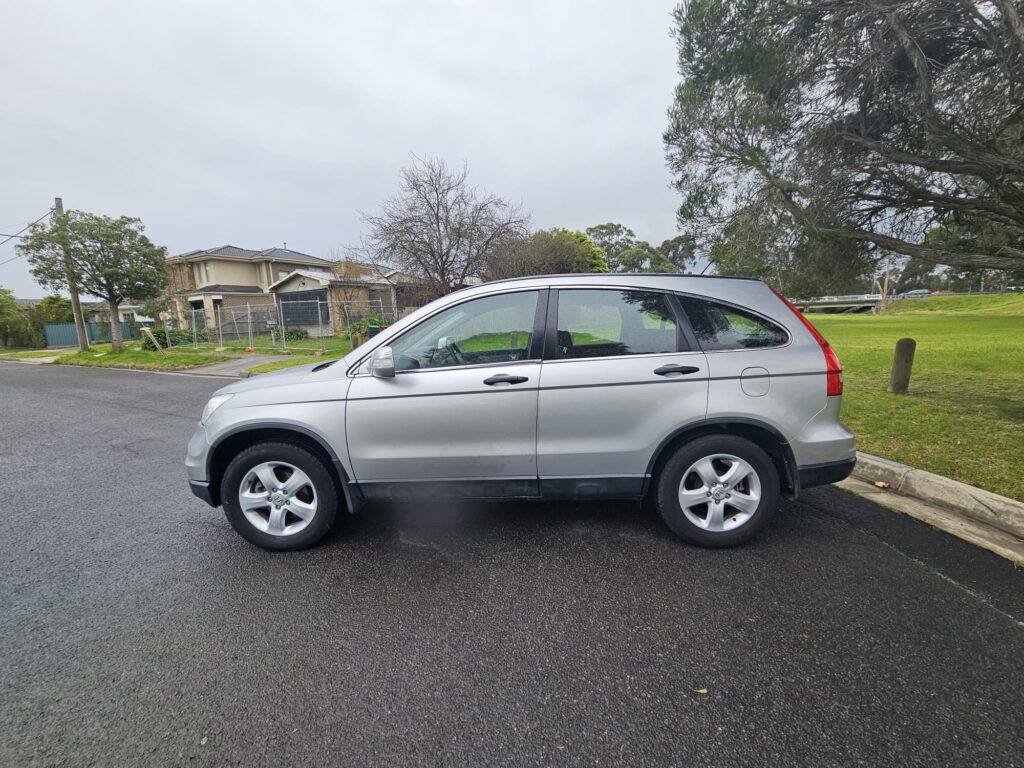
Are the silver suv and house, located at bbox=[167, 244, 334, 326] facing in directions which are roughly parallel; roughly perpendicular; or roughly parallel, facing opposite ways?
roughly perpendicular

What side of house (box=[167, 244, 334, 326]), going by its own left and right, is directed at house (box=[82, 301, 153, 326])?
right

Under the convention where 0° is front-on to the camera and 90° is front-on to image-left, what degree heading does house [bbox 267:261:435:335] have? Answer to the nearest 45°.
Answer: approximately 45°

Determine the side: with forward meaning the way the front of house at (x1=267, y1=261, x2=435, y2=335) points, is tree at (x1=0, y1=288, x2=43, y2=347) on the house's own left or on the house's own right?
on the house's own right

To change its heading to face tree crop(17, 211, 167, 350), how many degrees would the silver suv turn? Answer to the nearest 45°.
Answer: approximately 45° to its right

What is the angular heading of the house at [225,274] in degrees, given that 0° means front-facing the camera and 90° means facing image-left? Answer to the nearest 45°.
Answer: approximately 45°

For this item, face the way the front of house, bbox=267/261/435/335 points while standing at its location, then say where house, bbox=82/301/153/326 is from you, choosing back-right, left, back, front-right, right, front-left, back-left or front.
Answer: right

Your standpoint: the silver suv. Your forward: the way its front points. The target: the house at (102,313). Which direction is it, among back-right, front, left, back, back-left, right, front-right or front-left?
front-right

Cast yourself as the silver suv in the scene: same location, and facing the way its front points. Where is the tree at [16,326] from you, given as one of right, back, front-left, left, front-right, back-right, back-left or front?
front-right

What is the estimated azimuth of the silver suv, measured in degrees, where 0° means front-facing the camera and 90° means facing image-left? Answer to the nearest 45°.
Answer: approximately 90°

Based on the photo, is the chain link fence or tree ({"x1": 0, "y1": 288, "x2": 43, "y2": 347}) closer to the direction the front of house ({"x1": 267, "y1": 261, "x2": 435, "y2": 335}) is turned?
the chain link fence

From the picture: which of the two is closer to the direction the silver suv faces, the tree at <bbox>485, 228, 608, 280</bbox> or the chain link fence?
the chain link fence

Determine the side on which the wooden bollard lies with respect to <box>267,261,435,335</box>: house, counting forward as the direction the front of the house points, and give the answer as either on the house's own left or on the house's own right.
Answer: on the house's own left

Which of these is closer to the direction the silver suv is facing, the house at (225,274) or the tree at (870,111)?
the house

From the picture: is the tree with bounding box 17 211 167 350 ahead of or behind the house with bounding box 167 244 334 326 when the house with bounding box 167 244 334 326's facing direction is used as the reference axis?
ahead
